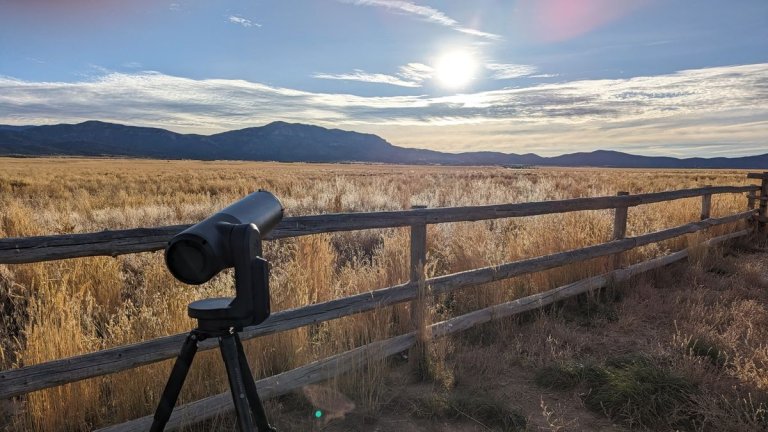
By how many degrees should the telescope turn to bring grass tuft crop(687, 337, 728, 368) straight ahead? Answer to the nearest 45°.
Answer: approximately 45° to its right

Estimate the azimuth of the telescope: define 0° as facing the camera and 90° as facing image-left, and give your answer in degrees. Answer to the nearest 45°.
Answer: approximately 225°

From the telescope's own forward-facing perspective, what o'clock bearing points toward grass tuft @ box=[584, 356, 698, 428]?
The grass tuft is roughly at 1 o'clock from the telescope.
